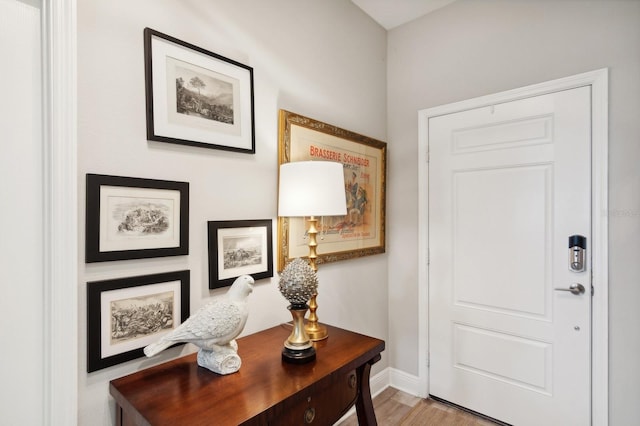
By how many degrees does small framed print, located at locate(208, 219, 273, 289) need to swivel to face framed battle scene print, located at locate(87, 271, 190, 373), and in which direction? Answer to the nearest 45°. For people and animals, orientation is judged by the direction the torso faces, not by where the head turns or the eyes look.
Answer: approximately 90° to its right

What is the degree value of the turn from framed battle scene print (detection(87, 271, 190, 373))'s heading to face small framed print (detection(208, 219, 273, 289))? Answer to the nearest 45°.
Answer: approximately 45° to its left

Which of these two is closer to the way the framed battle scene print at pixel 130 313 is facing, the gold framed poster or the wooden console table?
the wooden console table

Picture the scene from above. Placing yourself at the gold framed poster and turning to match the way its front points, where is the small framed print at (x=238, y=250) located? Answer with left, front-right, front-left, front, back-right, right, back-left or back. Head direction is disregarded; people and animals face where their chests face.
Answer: right

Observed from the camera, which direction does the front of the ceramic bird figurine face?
facing to the right of the viewer

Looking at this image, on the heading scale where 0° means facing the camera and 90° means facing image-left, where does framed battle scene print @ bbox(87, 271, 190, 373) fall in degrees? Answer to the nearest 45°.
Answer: approximately 315°

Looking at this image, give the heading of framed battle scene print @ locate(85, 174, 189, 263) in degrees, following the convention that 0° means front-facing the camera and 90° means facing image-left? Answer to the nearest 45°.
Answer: approximately 315°

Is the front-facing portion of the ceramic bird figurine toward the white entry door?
yes
